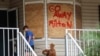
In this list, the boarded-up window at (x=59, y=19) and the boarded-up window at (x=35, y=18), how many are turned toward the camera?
2

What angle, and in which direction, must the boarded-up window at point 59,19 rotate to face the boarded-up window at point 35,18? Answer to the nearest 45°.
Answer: approximately 90° to its right

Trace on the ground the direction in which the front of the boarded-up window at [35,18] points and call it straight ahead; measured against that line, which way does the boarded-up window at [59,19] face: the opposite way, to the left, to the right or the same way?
the same way

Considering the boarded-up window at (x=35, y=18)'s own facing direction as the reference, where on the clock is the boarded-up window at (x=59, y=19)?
the boarded-up window at (x=59, y=19) is roughly at 9 o'clock from the boarded-up window at (x=35, y=18).

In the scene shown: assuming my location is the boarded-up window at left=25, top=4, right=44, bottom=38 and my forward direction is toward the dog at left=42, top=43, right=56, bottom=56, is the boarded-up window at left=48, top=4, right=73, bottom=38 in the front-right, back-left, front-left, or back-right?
front-left

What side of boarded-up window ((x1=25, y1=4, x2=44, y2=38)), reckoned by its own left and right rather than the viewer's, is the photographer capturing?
front

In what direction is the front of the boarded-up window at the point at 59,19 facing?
toward the camera

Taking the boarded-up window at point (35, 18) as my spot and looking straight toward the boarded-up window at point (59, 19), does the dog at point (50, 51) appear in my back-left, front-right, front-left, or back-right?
front-right
